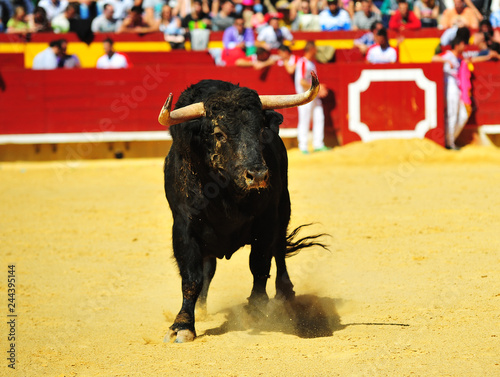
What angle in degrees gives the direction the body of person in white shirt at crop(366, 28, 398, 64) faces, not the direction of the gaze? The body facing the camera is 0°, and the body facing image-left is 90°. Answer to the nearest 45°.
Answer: approximately 0°

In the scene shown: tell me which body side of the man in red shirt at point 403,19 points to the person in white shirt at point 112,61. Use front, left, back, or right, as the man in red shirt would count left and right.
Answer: right

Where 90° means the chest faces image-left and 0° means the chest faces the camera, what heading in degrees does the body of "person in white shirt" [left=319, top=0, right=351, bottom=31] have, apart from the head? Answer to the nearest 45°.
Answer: approximately 0°

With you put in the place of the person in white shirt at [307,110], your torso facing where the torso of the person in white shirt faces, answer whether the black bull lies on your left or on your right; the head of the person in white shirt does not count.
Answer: on your right

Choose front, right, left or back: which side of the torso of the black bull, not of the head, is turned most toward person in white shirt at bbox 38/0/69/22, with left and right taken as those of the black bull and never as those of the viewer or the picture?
back

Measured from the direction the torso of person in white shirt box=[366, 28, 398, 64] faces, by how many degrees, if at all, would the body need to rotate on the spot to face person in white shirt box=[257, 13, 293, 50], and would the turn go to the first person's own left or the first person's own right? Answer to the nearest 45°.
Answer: approximately 90° to the first person's own right

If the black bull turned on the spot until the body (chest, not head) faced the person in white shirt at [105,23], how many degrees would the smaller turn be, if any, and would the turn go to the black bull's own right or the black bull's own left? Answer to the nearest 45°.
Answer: approximately 180°

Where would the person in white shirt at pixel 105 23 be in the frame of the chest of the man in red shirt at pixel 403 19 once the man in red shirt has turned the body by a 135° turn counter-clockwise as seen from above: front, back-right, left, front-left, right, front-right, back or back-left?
back-left
